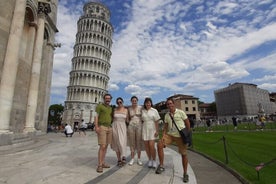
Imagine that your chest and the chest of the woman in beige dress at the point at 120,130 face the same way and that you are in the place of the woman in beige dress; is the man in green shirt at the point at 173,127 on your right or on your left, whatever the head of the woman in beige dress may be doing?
on your left

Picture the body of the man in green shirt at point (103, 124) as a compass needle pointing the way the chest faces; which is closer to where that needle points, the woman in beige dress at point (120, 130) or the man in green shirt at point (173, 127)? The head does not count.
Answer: the man in green shirt

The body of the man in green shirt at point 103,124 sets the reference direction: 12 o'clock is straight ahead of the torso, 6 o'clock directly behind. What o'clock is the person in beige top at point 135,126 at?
The person in beige top is roughly at 10 o'clock from the man in green shirt.

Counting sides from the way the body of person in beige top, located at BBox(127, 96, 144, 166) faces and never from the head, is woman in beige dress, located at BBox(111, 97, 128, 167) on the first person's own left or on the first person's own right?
on the first person's own right

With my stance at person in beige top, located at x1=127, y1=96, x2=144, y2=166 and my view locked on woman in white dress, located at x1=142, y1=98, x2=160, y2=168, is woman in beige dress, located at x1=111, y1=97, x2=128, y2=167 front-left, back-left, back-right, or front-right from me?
back-right

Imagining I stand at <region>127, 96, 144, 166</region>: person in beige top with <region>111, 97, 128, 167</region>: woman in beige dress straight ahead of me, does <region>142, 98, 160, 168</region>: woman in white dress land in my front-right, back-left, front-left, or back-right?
back-left

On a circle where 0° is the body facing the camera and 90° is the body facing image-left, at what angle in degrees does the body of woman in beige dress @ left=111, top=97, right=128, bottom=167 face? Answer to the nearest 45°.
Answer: approximately 0°

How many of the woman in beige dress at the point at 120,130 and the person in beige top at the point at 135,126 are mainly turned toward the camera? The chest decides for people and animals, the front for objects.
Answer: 2
